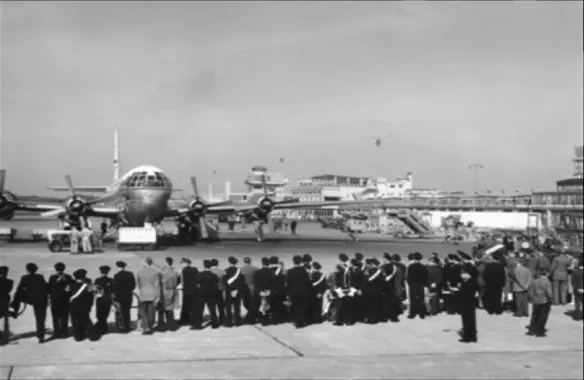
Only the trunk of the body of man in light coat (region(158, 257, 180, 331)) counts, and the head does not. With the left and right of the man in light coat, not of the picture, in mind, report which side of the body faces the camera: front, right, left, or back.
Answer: back

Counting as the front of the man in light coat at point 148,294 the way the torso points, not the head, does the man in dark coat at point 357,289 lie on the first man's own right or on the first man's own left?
on the first man's own right

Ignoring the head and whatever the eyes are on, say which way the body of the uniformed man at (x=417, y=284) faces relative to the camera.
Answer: away from the camera

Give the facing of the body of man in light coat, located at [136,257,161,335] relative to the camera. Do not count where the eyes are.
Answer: away from the camera

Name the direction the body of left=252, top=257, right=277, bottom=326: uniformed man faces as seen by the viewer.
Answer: away from the camera

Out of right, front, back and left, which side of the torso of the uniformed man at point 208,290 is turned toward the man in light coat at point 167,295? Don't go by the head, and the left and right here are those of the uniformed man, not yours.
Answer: left

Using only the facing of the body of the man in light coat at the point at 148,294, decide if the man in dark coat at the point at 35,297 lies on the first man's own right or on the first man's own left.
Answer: on the first man's own left

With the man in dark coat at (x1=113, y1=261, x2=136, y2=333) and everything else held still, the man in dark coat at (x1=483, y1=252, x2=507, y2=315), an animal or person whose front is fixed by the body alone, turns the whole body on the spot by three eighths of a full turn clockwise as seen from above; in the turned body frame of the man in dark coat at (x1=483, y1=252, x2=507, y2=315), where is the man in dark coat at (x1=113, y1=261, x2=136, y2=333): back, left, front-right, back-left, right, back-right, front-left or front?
right

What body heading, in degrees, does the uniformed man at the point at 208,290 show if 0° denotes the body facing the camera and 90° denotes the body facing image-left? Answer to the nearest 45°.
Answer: approximately 180°

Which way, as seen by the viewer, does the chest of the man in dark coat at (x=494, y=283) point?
away from the camera
